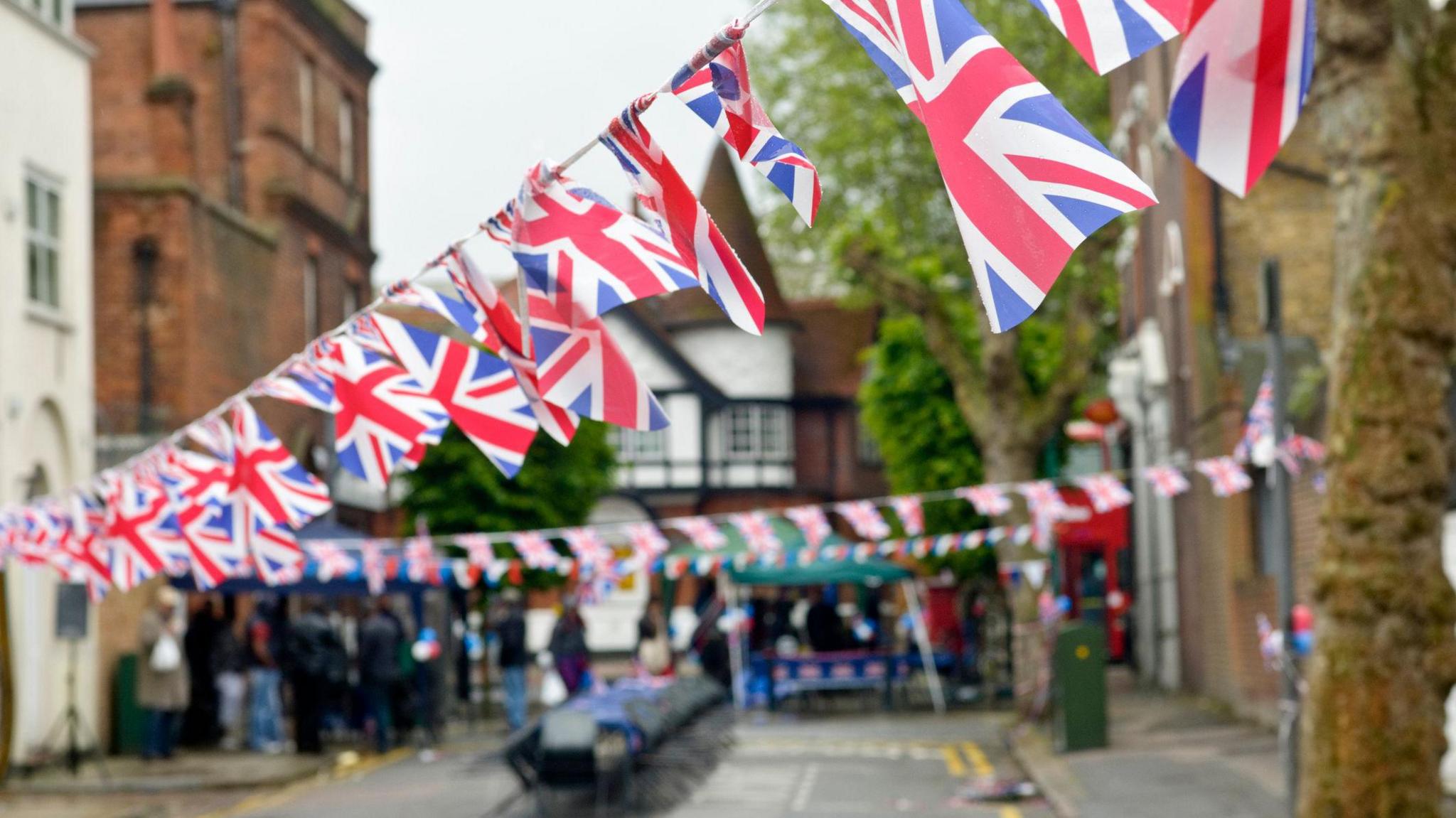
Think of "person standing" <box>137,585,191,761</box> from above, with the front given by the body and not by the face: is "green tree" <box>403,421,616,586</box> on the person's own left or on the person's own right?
on the person's own left

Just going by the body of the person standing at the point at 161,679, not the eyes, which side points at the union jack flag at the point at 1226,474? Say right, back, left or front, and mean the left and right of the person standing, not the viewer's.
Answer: front

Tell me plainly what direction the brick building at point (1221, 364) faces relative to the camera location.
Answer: facing to the left of the viewer

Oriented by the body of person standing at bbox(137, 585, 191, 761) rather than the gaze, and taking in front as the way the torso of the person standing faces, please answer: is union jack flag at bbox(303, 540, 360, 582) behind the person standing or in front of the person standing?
in front

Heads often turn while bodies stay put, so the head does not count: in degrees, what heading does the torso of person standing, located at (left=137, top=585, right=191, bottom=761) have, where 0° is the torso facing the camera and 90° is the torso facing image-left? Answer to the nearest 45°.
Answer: approximately 315°

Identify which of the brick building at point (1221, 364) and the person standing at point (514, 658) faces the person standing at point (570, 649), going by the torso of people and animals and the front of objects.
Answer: the brick building

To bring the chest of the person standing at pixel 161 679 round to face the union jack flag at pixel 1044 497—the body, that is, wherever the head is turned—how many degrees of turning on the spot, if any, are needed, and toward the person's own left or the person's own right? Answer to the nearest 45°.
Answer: approximately 45° to the person's own left

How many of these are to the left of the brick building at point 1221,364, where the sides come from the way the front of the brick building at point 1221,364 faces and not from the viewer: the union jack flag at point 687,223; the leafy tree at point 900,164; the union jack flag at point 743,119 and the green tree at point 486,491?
2
